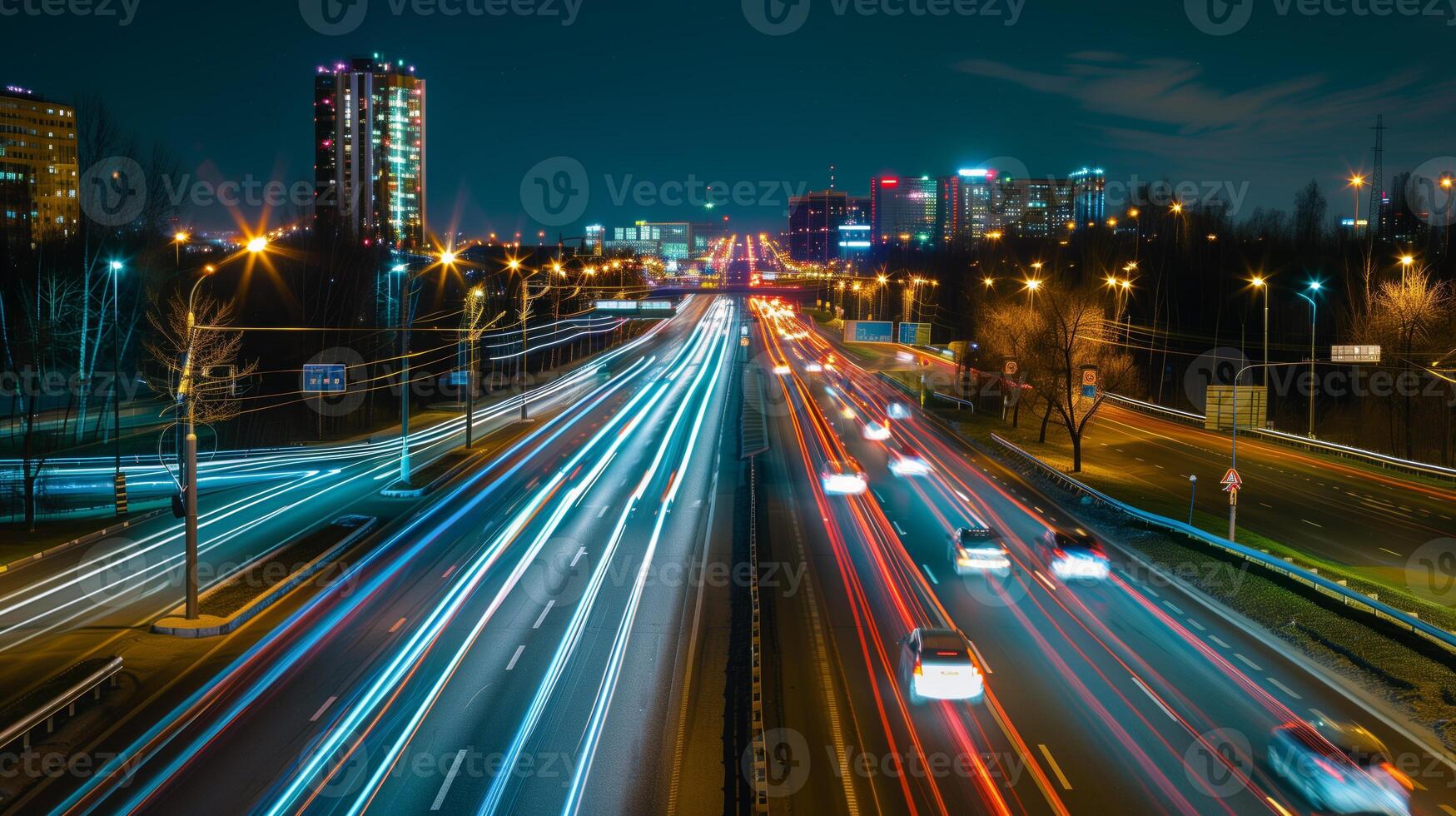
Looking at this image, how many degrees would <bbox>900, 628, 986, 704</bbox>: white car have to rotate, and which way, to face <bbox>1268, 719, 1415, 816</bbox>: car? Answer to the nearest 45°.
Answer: approximately 135° to its right

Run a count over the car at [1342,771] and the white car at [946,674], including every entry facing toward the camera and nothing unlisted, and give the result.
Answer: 0

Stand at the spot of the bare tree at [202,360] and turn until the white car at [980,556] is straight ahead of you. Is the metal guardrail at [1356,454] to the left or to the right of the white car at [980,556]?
left

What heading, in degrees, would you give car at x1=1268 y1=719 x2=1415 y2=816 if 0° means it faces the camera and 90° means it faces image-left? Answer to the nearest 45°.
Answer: approximately 135°

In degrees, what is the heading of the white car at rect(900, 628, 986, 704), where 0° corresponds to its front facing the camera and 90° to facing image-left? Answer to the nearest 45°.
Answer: approximately 180°

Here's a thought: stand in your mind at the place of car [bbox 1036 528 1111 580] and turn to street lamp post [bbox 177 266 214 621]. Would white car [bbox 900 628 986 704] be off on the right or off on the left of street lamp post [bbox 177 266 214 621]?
left

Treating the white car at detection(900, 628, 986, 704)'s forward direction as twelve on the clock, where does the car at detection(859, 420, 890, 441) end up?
The car is roughly at 12 o'clock from the white car.

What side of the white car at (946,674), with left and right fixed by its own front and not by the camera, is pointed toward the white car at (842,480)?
front
